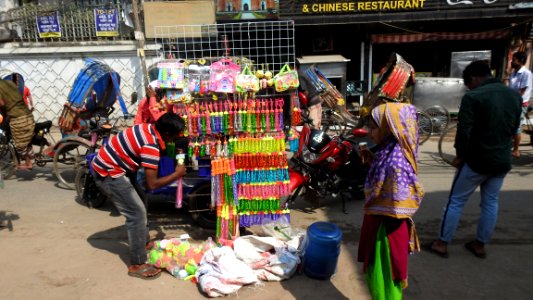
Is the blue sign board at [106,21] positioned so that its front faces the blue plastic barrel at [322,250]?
yes

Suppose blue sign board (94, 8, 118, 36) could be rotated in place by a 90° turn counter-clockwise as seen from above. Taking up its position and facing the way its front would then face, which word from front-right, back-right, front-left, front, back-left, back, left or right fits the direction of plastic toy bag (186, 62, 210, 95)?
right

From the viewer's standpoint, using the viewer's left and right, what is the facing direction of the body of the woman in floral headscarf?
facing to the left of the viewer

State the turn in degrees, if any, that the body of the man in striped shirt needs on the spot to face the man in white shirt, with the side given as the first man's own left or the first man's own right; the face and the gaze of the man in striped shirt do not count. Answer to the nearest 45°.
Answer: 0° — they already face them

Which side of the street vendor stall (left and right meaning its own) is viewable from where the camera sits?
front

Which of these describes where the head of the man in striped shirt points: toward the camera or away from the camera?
away from the camera

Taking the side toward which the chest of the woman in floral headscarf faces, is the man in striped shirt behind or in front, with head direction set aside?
in front

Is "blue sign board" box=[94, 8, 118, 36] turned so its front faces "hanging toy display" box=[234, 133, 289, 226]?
yes

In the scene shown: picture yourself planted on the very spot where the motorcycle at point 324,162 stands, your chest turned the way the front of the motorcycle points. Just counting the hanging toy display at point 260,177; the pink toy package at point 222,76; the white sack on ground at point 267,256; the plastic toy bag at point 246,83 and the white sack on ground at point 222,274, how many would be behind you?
0

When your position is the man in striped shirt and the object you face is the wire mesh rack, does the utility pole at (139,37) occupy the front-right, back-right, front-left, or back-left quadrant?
front-left

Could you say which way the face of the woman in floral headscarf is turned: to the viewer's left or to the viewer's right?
to the viewer's left

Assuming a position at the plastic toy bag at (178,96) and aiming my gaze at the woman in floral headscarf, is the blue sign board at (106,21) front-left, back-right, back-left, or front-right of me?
back-left

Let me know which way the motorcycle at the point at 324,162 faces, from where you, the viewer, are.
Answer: facing the viewer and to the left of the viewer

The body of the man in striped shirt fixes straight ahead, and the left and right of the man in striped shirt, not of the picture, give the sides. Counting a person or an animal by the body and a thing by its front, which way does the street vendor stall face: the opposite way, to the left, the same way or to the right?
to the right

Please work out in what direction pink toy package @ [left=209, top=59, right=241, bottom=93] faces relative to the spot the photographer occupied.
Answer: facing the viewer
